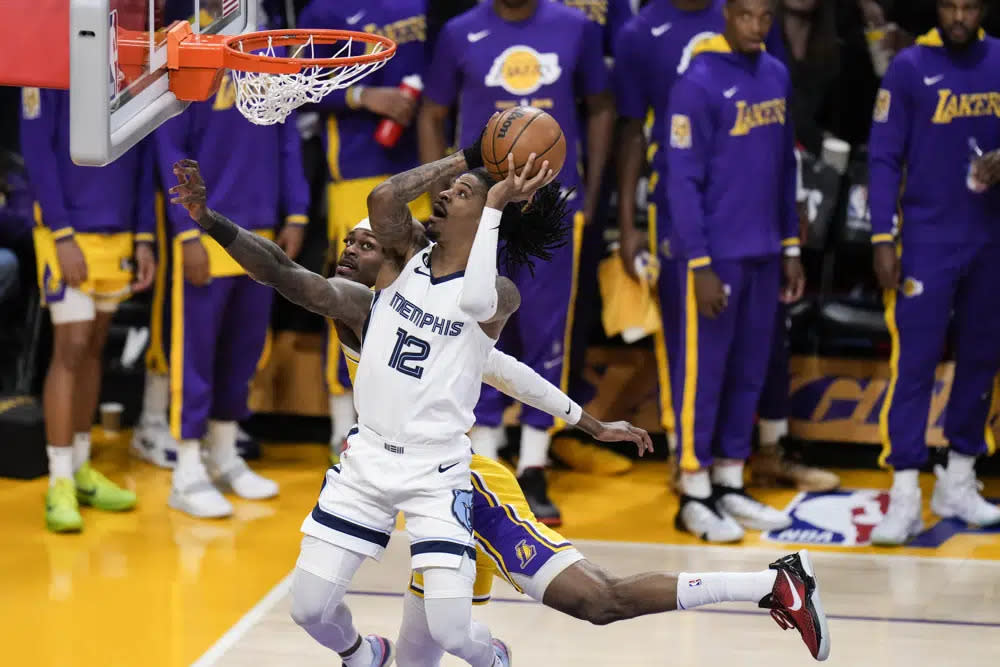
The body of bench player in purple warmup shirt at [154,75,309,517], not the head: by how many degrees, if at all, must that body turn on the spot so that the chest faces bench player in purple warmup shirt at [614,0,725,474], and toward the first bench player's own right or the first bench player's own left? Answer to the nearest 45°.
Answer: approximately 45° to the first bench player's own left

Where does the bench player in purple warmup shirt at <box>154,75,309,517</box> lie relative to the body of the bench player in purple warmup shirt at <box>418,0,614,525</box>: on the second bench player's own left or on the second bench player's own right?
on the second bench player's own right

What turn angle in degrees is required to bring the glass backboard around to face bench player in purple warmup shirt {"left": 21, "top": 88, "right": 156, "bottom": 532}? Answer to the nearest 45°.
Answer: approximately 135° to its left

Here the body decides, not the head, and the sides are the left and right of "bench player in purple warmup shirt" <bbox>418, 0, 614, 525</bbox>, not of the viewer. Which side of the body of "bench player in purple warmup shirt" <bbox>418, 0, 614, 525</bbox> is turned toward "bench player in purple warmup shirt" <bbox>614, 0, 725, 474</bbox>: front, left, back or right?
left

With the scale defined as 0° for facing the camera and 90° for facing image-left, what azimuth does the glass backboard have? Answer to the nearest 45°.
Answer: approximately 315°

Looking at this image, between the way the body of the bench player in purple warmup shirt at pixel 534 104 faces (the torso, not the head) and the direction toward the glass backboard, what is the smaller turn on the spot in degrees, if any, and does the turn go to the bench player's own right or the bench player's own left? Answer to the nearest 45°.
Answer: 0° — they already face it

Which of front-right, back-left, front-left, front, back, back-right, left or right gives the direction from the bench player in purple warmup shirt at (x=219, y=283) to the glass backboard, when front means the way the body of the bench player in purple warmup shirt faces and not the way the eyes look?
front-right

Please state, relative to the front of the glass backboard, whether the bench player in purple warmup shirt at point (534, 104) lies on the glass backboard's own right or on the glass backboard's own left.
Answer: on the glass backboard's own left

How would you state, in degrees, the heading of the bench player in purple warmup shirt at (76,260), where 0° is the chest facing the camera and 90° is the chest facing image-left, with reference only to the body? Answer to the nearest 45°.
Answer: approximately 315°

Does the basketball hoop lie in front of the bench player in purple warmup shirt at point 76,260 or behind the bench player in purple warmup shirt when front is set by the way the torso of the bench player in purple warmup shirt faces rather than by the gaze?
in front

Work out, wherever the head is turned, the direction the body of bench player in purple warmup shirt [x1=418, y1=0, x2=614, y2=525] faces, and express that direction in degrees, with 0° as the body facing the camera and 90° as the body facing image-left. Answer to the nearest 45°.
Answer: approximately 0°

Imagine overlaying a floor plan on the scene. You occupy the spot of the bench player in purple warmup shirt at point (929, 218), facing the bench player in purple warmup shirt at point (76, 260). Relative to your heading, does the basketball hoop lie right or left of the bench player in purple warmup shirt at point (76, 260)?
left

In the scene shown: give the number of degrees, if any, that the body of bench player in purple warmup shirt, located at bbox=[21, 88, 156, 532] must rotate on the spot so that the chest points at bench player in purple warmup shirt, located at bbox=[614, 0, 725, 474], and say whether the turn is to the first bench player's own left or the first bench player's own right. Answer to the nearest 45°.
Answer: approximately 45° to the first bench player's own left

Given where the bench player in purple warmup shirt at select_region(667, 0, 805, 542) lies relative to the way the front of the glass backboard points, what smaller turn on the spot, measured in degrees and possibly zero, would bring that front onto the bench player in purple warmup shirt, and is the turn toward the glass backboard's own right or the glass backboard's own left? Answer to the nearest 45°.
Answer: approximately 90° to the glass backboard's own left
